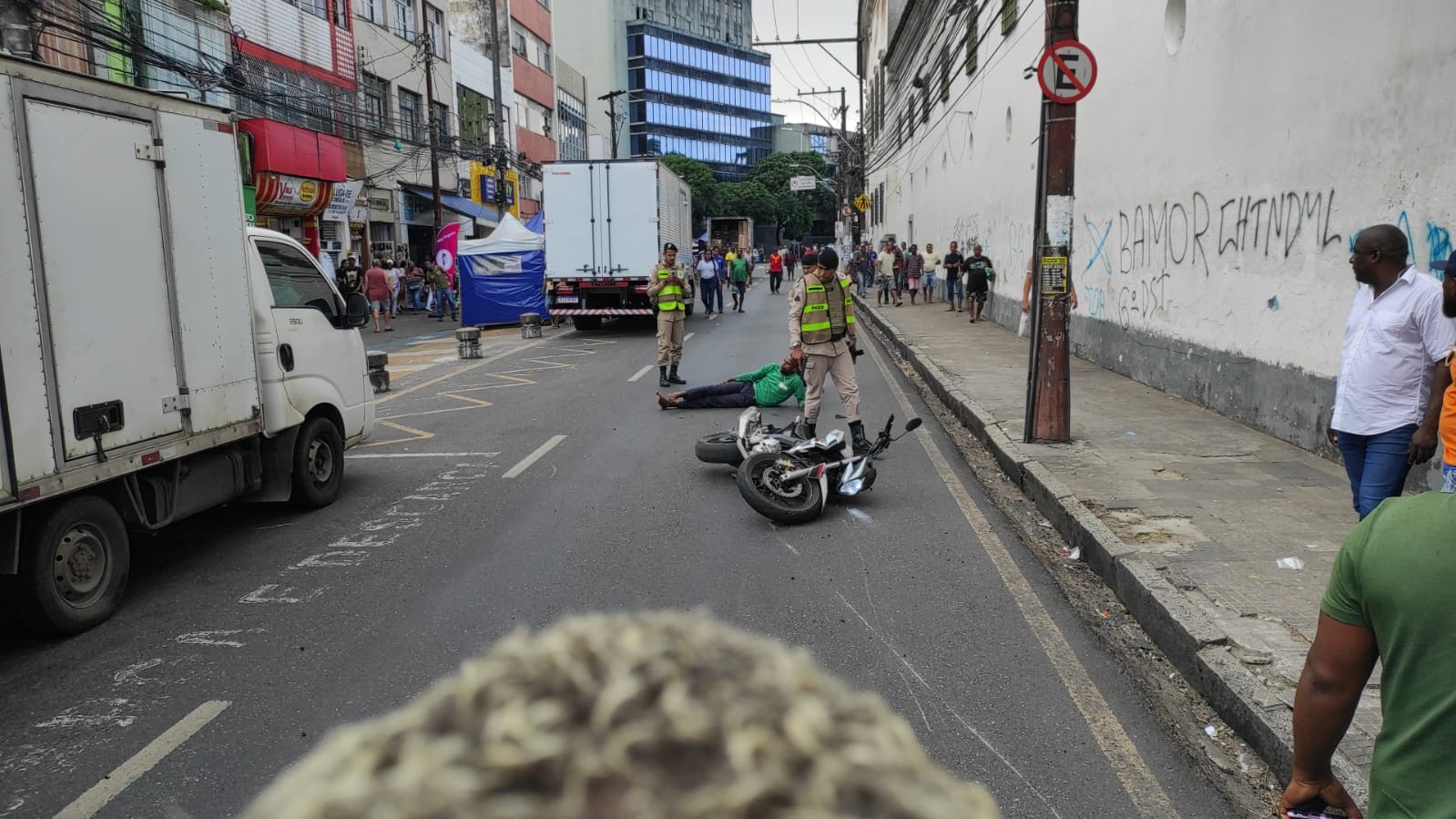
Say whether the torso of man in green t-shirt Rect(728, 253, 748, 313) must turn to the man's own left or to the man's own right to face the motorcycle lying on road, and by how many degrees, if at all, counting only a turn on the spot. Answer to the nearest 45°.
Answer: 0° — they already face it

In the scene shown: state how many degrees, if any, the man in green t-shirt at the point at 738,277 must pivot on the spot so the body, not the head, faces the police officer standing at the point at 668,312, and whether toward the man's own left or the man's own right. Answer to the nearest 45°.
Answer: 0° — they already face them

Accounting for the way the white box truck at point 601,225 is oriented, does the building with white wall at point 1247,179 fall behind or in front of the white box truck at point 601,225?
behind

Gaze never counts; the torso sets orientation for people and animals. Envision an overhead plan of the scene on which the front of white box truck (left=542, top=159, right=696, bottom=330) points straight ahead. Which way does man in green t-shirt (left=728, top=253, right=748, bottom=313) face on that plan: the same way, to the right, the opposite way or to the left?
the opposite way

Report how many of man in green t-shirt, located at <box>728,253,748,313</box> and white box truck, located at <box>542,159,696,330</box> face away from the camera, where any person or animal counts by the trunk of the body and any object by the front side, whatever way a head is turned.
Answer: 1

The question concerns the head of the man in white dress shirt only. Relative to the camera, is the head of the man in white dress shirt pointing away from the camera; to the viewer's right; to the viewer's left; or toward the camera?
to the viewer's left

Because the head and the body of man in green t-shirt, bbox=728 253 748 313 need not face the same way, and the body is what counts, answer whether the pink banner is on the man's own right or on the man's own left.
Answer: on the man's own right

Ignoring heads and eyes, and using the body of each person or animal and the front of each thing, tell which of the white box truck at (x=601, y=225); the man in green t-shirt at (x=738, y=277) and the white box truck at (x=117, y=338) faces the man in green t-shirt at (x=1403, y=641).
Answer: the man in green t-shirt at (x=738, y=277)

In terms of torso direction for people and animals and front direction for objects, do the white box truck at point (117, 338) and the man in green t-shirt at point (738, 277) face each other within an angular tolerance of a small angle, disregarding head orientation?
yes

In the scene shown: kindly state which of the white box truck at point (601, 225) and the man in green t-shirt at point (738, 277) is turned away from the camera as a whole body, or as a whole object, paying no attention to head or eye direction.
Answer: the white box truck

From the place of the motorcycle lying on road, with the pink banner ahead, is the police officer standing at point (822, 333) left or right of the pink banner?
right

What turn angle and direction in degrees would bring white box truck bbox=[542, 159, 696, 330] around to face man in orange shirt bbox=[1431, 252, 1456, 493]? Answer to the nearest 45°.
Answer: approximately 180°

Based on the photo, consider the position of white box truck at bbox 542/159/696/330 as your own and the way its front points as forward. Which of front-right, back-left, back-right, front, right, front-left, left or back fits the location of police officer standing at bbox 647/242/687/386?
back

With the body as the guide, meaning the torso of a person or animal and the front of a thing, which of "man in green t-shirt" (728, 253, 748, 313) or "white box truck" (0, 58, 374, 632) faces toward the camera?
the man in green t-shirt

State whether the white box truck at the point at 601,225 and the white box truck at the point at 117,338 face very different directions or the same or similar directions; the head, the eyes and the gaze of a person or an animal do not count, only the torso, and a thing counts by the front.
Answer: same or similar directions

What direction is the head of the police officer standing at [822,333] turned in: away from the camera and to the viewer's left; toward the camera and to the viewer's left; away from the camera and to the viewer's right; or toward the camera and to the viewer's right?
toward the camera and to the viewer's left

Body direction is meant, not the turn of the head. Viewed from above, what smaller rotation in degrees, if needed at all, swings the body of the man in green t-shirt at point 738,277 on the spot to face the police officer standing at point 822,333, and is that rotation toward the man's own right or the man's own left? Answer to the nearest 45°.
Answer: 0° — they already face them

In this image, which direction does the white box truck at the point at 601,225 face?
away from the camera

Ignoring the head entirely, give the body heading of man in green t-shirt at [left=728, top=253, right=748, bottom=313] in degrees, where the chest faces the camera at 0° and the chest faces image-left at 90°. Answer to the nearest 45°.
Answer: approximately 0°
